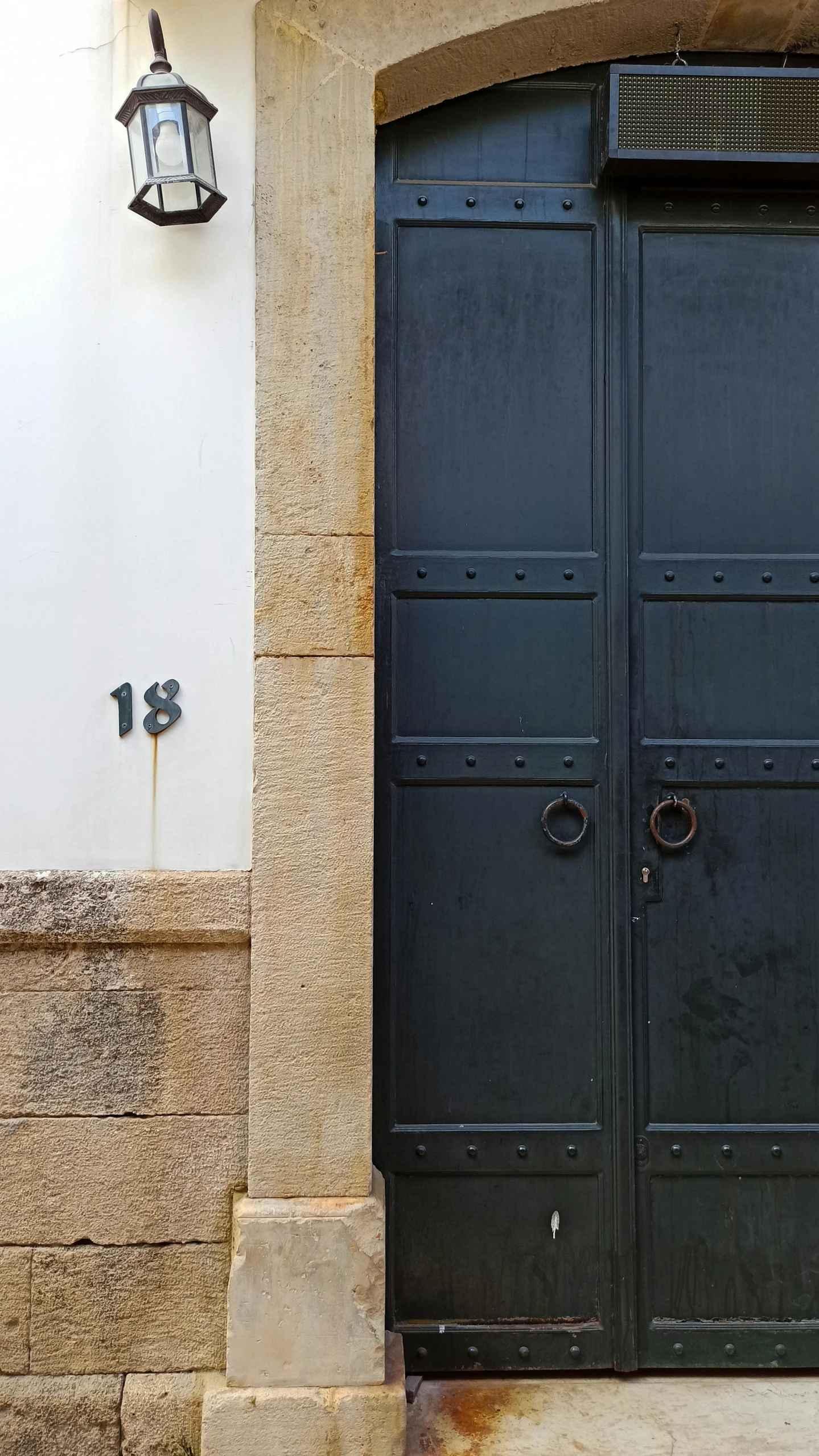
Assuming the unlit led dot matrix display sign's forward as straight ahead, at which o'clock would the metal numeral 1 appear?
The metal numeral 1 is roughly at 2 o'clock from the unlit led dot matrix display sign.

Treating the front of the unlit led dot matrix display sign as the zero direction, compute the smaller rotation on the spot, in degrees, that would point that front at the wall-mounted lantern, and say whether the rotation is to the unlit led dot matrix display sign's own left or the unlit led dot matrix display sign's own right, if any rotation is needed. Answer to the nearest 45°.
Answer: approximately 45° to the unlit led dot matrix display sign's own right

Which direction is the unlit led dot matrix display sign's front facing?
toward the camera
